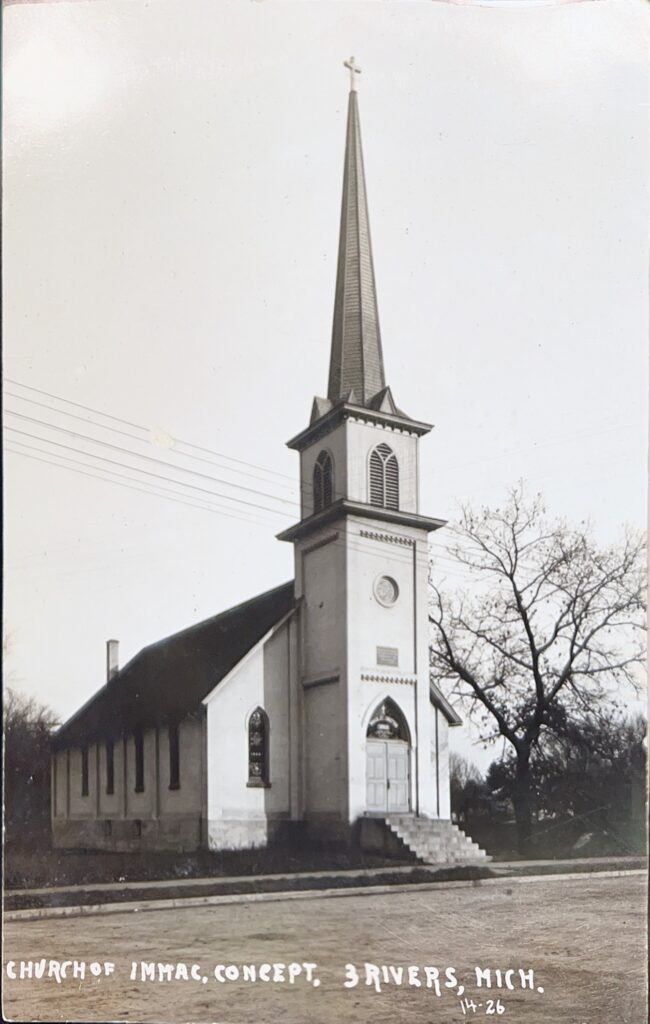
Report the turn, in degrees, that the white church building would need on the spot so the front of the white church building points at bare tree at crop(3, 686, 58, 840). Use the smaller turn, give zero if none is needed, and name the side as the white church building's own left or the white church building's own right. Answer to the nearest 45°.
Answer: approximately 135° to the white church building's own right

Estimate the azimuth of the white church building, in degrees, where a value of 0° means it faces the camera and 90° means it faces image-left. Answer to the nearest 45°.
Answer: approximately 315°
